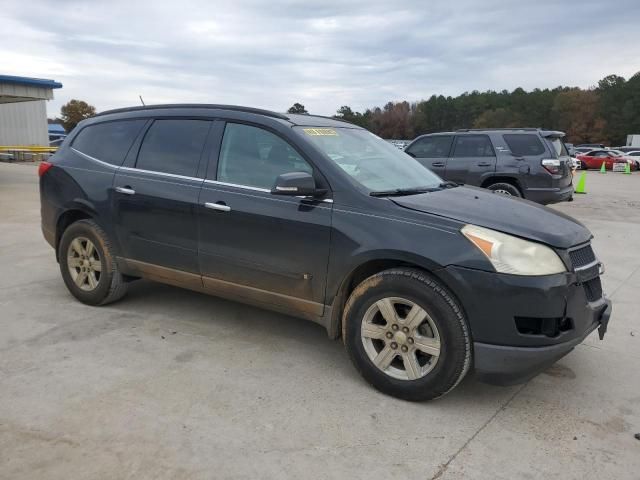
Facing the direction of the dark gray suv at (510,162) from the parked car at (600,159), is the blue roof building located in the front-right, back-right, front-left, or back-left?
front-right

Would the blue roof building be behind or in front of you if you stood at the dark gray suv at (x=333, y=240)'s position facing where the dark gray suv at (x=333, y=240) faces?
behind

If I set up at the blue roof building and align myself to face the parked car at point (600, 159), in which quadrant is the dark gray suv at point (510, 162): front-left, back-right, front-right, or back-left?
front-right

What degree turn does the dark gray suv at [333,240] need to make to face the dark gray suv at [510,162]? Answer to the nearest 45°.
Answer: approximately 90° to its left

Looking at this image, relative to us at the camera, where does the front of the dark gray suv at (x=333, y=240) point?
facing the viewer and to the right of the viewer

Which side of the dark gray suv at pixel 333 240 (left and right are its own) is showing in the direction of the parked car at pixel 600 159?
left
